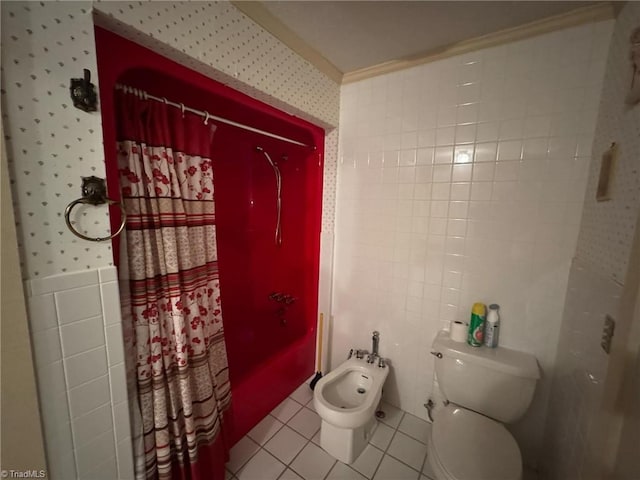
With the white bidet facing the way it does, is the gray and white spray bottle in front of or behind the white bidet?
behind

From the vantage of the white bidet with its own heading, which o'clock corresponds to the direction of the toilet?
The toilet is roughly at 8 o'clock from the white bidet.

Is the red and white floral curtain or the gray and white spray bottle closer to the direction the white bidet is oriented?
the red and white floral curtain

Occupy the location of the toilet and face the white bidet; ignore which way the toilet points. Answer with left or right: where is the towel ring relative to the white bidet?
left

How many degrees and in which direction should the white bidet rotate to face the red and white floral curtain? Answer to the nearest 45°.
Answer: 0° — it already faces it

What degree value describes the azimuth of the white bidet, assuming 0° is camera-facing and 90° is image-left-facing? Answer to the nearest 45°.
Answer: approximately 45°

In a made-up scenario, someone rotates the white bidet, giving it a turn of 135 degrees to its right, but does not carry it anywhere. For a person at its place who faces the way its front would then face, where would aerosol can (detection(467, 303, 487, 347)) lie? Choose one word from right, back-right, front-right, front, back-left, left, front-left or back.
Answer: right
